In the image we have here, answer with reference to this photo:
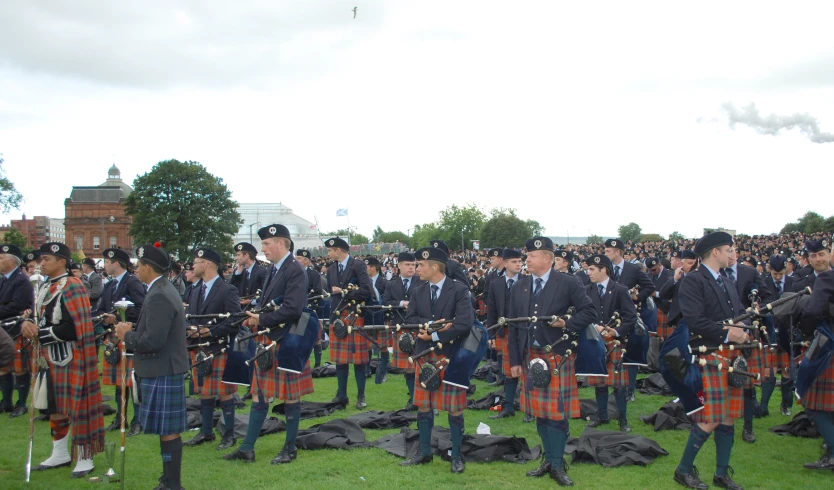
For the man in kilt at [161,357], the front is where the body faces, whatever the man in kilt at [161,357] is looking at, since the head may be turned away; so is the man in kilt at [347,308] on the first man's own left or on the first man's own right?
on the first man's own right

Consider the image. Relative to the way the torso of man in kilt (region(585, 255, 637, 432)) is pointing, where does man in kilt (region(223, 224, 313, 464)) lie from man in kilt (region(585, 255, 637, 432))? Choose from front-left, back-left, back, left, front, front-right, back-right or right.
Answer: front

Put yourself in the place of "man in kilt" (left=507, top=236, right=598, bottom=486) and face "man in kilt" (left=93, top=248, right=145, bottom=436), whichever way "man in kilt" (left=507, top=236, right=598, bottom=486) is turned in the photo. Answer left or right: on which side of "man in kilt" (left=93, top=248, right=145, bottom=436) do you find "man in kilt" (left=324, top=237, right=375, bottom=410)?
right

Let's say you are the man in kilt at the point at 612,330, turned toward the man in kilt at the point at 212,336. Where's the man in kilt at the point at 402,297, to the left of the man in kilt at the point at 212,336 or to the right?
right

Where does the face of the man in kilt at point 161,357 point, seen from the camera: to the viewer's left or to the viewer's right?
to the viewer's left

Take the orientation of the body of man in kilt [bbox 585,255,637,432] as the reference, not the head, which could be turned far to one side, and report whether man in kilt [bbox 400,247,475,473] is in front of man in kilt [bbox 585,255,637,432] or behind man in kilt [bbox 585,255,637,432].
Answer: in front

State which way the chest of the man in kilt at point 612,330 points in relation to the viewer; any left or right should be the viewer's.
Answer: facing the viewer and to the left of the viewer
